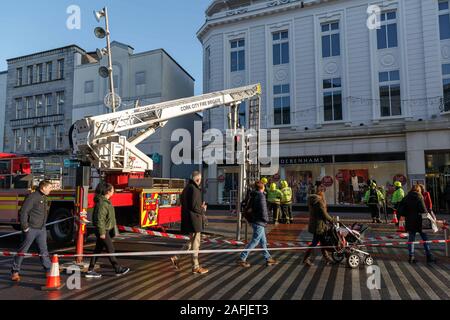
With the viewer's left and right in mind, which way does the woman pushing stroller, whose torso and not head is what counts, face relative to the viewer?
facing to the right of the viewer

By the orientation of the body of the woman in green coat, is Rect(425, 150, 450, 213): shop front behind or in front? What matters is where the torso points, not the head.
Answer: in front

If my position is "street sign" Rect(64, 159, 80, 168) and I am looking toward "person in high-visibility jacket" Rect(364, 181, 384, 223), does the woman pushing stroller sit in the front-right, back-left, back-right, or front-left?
front-right

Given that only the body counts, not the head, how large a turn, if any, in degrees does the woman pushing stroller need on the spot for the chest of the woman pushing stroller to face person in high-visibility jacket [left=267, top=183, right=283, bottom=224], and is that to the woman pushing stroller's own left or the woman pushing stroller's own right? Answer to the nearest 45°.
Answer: approximately 90° to the woman pushing stroller's own left

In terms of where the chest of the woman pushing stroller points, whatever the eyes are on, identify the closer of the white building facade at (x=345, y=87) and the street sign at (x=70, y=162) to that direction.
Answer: the white building facade

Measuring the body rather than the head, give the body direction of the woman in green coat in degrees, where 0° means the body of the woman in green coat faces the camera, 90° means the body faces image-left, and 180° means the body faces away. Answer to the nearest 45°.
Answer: approximately 270°

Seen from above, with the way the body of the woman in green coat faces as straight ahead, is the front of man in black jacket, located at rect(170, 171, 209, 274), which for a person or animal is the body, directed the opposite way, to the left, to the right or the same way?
the same way

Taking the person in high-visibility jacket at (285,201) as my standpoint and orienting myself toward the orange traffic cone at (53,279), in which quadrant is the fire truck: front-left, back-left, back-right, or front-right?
front-right
